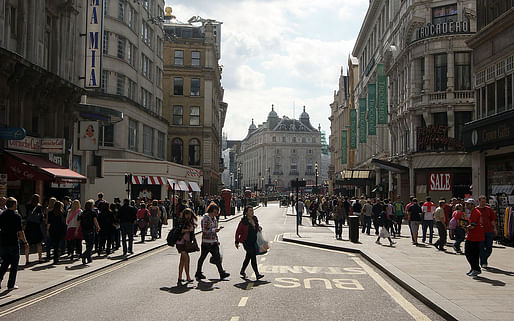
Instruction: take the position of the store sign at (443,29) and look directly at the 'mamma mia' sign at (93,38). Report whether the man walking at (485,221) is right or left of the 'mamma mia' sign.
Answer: left

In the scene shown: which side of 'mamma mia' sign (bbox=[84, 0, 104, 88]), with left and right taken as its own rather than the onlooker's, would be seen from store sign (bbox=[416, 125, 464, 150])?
left

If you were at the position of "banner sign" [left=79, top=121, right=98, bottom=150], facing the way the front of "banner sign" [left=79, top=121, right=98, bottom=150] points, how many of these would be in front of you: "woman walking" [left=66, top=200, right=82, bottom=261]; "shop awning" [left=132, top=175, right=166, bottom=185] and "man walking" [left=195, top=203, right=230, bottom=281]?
2

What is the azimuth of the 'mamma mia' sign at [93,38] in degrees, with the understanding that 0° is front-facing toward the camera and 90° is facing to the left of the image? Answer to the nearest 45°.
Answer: approximately 0°

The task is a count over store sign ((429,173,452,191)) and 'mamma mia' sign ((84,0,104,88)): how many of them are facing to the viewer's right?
0

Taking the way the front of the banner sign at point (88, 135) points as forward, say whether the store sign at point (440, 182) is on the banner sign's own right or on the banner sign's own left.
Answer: on the banner sign's own left

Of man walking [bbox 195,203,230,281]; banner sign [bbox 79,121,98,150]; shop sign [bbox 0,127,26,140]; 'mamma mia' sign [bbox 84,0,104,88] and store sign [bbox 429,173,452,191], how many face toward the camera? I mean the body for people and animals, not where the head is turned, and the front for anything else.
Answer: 4
